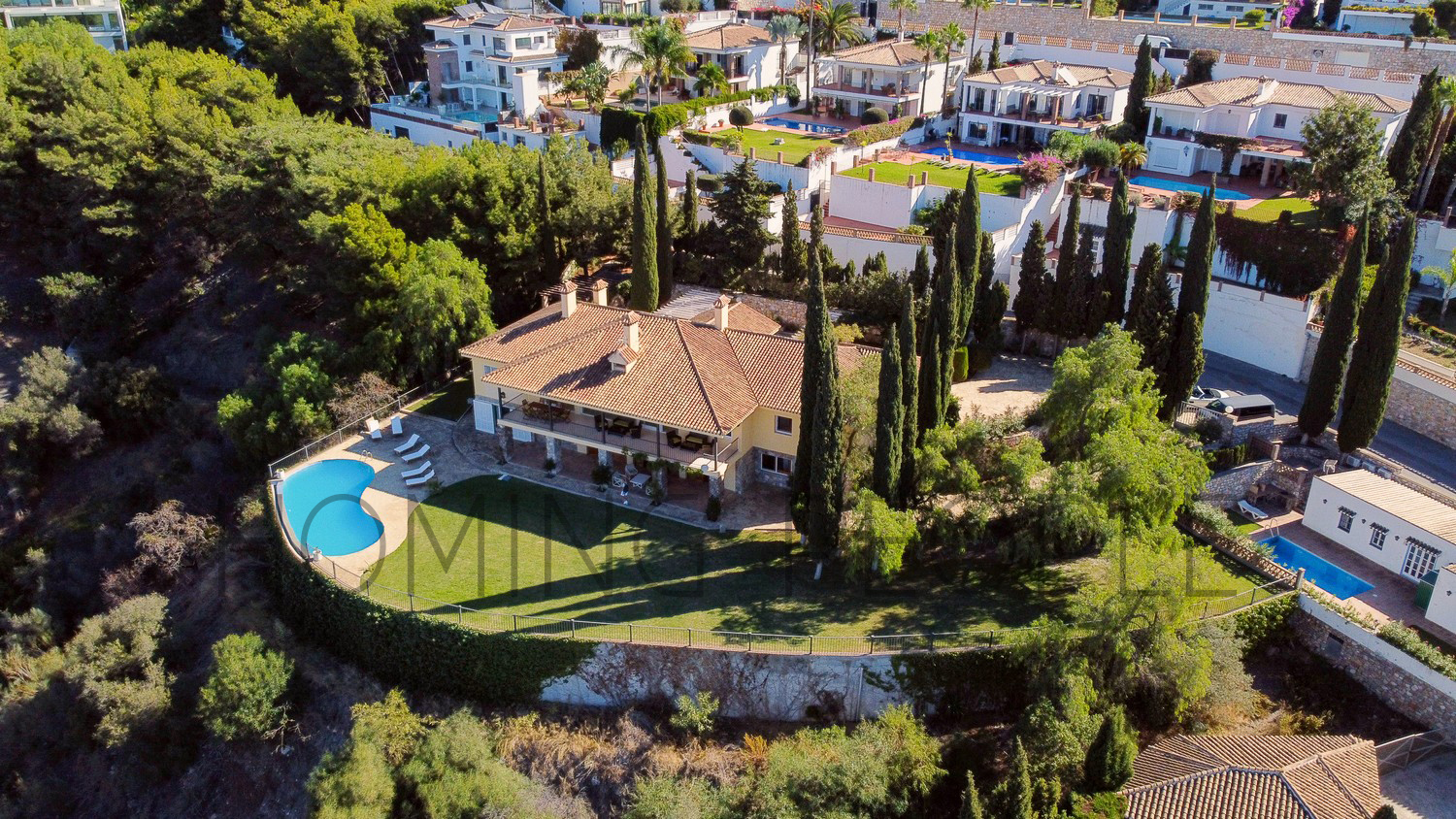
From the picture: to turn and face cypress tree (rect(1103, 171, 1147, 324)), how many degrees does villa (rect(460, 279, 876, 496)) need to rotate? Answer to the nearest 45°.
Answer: approximately 135° to its left

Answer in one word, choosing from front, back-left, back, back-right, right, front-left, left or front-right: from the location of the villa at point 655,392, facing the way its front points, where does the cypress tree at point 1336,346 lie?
back-left

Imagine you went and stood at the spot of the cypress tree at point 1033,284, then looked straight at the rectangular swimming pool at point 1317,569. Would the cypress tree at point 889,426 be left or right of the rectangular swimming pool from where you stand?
right

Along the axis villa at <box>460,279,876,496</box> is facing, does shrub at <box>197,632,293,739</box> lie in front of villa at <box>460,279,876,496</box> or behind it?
in front

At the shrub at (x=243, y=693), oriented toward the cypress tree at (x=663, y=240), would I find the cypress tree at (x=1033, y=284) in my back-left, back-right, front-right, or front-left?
front-right

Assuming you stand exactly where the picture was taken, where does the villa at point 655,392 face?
facing the viewer and to the left of the viewer

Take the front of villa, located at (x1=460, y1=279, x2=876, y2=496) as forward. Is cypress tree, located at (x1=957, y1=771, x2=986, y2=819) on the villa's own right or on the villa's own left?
on the villa's own left

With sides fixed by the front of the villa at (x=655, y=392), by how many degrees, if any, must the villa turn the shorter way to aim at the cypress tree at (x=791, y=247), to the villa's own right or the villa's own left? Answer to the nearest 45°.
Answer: approximately 180°

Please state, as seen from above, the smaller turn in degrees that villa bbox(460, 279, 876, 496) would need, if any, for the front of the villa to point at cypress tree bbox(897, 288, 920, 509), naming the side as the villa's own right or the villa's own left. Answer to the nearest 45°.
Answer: approximately 90° to the villa's own left

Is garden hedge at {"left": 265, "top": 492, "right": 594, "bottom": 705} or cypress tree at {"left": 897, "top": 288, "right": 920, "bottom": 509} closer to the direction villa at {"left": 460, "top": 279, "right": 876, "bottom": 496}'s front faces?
the garden hedge

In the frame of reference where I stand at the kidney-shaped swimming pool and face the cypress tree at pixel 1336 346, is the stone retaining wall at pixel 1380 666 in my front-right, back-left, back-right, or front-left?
front-right

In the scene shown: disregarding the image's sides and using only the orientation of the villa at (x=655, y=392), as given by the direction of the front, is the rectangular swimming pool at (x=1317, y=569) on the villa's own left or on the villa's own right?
on the villa's own left

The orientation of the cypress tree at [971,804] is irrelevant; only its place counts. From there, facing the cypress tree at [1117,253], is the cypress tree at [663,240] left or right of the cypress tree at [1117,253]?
left

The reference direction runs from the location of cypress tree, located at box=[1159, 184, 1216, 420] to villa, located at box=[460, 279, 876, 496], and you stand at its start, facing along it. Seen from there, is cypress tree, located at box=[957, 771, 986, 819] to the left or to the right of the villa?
left
